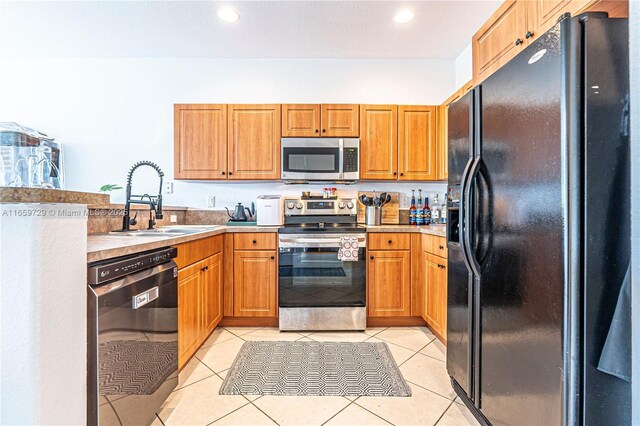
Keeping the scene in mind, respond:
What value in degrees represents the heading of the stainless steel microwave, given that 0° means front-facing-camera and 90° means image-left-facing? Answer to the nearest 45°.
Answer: approximately 0°

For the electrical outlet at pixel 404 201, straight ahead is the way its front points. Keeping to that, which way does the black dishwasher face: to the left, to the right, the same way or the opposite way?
to the left

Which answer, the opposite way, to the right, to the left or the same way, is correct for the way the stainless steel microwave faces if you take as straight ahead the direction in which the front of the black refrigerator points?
to the left

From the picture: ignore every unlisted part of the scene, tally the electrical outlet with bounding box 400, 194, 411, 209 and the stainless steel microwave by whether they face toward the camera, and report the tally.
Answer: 2

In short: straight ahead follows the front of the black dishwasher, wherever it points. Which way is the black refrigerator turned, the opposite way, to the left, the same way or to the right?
the opposite way

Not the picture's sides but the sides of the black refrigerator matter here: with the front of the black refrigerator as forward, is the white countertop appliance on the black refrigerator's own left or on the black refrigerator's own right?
on the black refrigerator's own right

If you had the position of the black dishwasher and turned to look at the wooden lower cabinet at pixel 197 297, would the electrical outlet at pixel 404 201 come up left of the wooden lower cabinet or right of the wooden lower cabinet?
right
